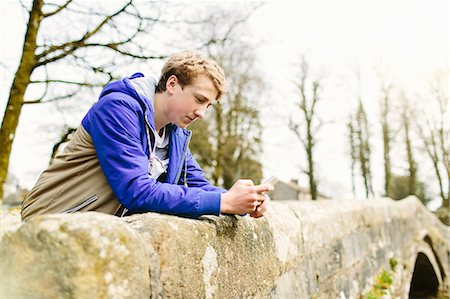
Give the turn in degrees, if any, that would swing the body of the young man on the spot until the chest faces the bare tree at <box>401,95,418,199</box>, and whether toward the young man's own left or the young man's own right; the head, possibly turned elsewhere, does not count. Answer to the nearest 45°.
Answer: approximately 90° to the young man's own left

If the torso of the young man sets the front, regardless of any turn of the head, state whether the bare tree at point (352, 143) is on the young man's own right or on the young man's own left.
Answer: on the young man's own left

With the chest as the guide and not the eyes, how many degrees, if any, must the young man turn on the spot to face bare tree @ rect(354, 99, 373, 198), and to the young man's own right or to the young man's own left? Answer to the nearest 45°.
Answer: approximately 90° to the young man's own left

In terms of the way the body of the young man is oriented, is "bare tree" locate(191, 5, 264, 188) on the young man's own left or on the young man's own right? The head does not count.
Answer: on the young man's own left

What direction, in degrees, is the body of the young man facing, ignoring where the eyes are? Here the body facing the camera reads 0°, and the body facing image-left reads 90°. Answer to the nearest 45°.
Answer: approximately 315°
